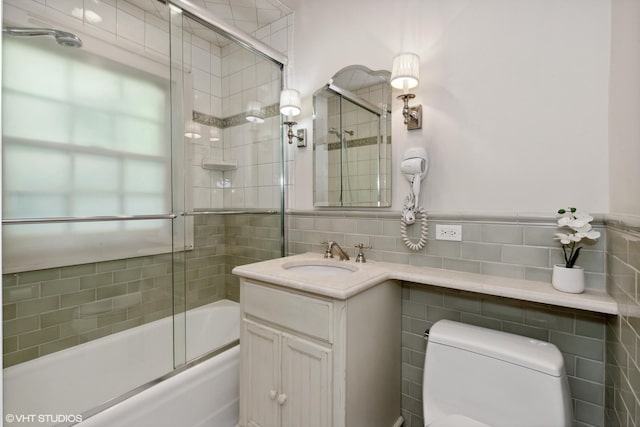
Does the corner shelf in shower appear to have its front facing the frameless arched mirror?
no

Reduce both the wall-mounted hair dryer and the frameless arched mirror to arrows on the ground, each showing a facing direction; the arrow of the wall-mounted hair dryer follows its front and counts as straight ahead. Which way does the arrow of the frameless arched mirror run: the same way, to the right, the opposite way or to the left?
the same way

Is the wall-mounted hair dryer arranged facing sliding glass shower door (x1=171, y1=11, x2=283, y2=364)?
no

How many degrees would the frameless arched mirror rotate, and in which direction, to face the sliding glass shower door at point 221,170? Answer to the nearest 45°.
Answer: approximately 45° to its right

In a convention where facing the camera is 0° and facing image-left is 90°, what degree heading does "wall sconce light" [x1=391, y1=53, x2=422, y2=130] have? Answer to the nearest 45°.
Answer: approximately 45°

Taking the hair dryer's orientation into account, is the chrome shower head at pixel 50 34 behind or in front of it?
in front

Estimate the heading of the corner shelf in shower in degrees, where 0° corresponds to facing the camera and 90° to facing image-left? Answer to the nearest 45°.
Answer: approximately 0°

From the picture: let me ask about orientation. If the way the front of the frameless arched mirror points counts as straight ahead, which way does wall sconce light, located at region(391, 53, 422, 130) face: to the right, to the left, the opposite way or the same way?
the same way

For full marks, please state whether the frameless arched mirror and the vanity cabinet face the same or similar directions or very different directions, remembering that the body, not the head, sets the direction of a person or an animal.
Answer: same or similar directions

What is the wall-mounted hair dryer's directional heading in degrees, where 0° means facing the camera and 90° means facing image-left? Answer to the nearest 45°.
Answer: approximately 45°

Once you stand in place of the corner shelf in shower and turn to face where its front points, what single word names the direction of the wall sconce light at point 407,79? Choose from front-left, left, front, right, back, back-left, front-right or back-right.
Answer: front-left
